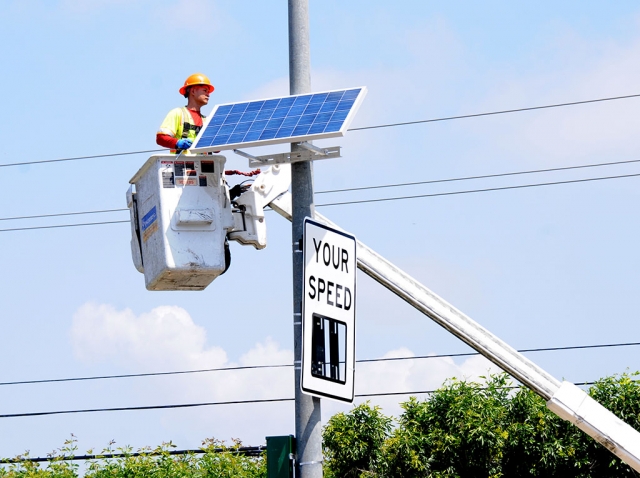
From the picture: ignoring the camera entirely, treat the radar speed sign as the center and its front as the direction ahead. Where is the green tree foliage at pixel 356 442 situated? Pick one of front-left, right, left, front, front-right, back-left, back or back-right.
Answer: back-left

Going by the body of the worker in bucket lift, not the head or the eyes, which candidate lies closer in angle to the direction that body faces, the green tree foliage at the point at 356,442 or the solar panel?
the solar panel

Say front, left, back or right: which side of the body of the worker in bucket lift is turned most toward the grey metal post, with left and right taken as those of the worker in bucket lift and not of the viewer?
front

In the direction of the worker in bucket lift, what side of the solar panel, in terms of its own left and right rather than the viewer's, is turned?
right

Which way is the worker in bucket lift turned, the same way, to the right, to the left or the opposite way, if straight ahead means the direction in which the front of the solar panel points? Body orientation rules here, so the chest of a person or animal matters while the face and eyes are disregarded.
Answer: to the left

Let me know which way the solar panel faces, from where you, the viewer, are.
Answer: facing the viewer and to the left of the viewer

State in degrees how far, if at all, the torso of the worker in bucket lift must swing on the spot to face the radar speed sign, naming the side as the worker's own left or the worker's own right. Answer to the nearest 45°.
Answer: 0° — they already face it

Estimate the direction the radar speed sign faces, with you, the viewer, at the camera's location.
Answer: facing the viewer and to the right of the viewer

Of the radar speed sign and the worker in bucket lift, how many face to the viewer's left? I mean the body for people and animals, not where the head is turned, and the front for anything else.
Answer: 0
